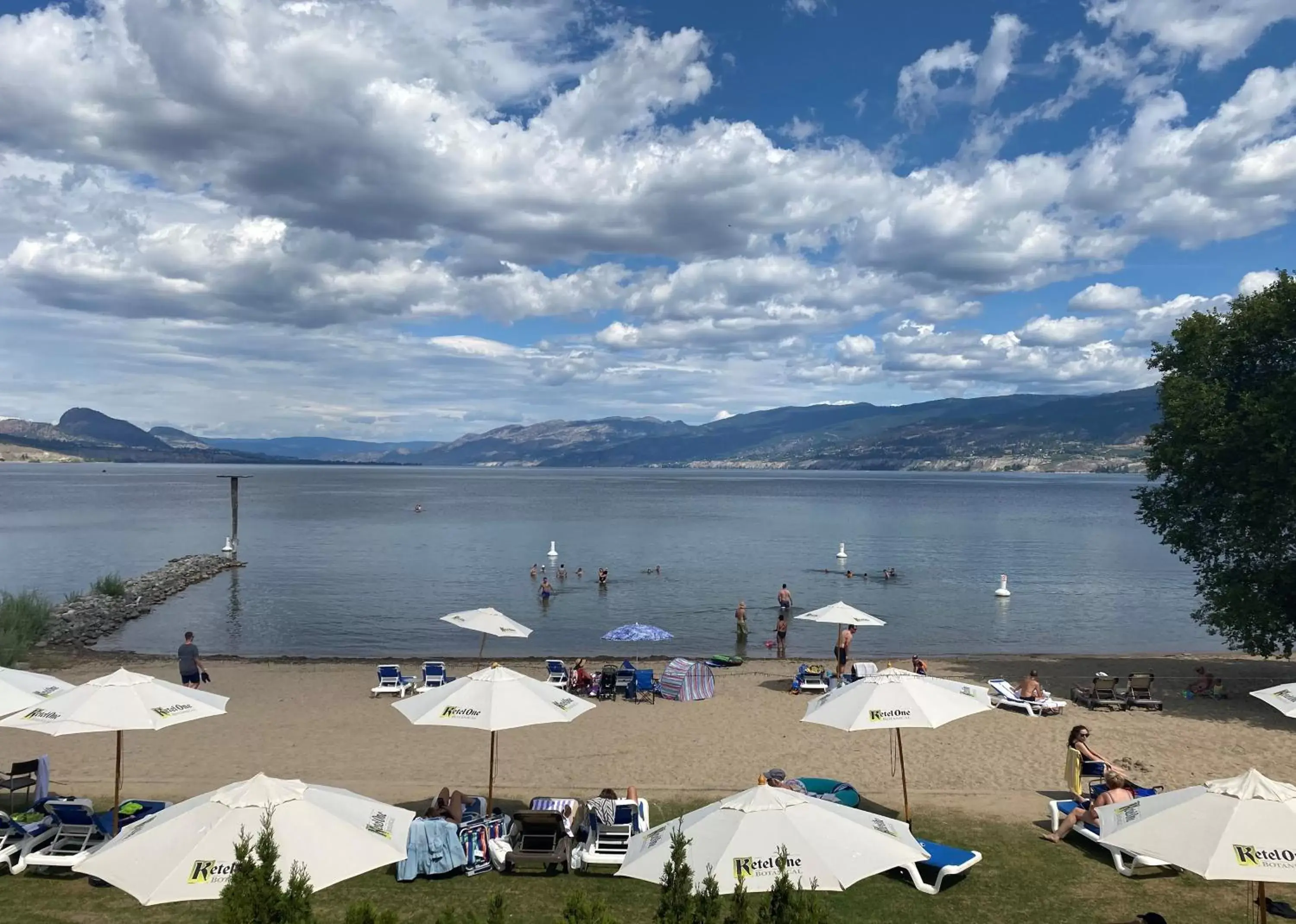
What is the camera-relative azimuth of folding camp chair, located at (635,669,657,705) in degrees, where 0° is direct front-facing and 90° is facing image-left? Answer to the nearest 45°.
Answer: approximately 180°

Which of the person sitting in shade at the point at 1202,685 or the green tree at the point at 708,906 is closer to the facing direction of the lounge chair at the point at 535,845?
the person sitting in shade

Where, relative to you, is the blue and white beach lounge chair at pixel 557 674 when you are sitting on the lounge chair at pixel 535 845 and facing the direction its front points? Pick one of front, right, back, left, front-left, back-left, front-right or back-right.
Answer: front

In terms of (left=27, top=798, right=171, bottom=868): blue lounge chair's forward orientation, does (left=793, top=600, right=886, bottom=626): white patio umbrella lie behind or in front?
in front

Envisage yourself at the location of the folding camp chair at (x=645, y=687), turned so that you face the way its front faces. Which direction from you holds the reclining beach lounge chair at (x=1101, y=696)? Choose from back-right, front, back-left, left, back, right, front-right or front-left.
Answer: right

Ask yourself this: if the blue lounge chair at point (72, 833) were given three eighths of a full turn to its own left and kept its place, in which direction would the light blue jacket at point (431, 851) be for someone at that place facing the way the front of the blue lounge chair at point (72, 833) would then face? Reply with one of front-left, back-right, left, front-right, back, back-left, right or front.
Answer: back-left

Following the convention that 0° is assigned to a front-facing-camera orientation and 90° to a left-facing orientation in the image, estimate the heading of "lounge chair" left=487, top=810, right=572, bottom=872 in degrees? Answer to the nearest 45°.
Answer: approximately 180°
